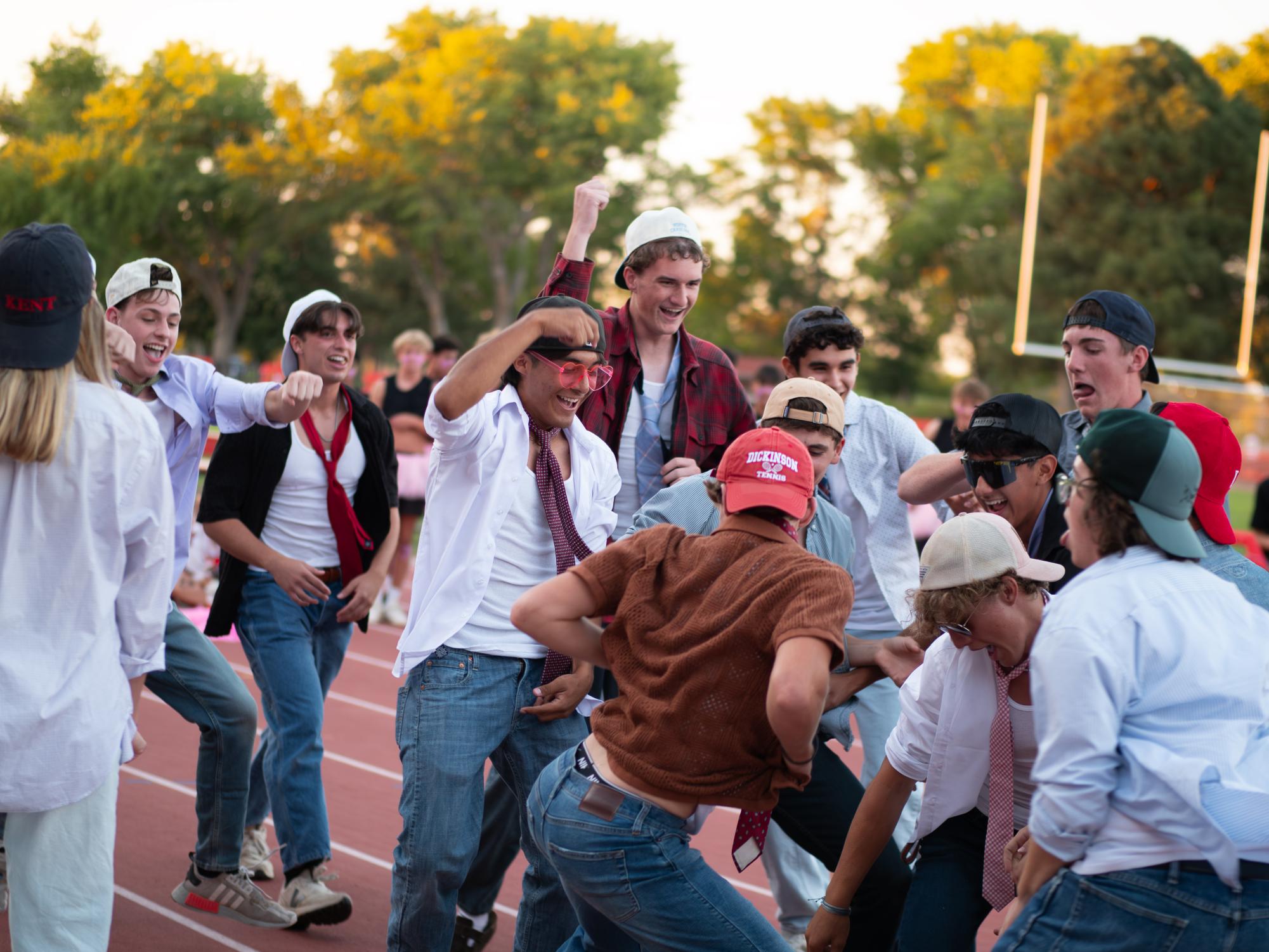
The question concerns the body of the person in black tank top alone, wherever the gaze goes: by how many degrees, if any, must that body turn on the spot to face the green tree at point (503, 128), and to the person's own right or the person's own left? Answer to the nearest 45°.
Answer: approximately 180°

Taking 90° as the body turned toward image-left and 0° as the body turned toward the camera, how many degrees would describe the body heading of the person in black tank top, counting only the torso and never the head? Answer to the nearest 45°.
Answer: approximately 0°

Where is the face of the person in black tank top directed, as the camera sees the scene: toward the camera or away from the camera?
toward the camera
